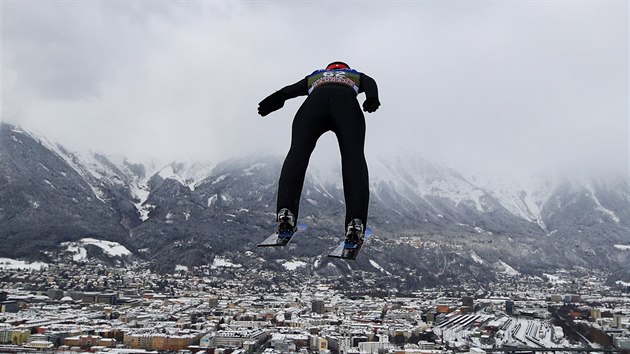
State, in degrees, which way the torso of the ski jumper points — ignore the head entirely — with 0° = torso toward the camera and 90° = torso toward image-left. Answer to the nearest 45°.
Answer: approximately 180°
